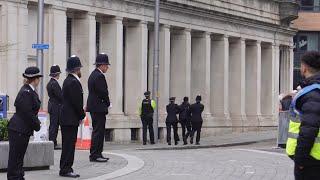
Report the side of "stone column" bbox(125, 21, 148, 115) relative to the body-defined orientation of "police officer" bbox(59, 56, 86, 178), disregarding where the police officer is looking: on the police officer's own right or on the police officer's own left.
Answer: on the police officer's own left

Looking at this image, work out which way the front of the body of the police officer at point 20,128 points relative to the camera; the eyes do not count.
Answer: to the viewer's right

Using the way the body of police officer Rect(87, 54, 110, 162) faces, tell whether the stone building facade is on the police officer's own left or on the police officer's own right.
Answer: on the police officer's own left
